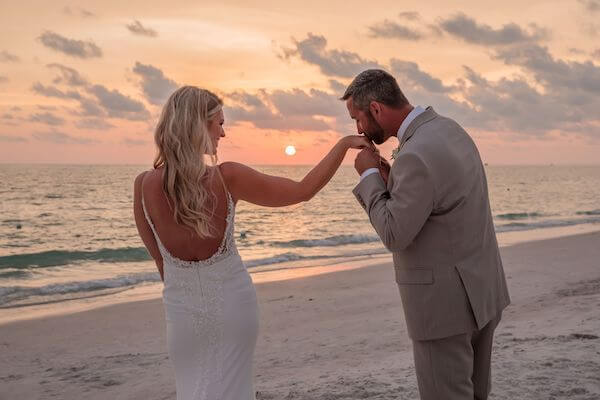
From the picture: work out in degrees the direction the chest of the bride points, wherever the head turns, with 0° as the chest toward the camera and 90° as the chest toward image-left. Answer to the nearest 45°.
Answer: approximately 180°

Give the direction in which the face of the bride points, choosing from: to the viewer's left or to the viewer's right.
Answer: to the viewer's right

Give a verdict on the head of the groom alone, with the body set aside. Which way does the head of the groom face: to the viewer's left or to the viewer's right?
to the viewer's left
